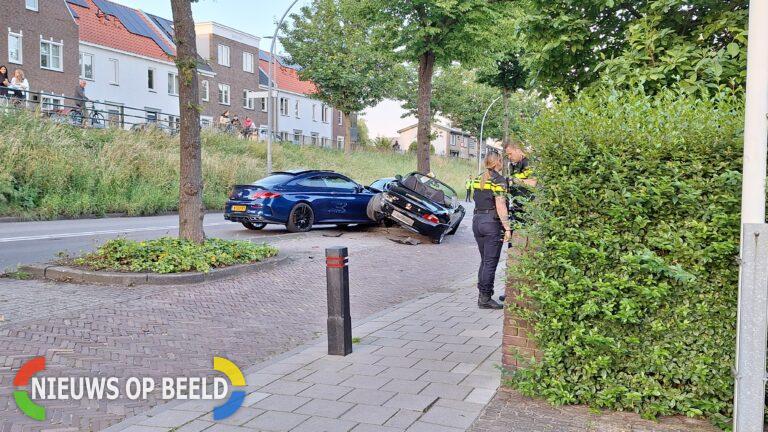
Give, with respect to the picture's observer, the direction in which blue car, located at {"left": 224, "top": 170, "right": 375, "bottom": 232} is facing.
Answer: facing away from the viewer and to the right of the viewer

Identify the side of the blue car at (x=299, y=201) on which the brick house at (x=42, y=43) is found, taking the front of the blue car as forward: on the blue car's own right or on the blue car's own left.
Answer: on the blue car's own left

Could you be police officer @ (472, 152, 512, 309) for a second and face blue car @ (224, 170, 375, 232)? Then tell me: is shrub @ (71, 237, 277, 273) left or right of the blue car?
left

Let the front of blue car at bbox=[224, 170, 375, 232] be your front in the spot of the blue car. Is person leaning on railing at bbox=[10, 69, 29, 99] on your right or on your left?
on your left

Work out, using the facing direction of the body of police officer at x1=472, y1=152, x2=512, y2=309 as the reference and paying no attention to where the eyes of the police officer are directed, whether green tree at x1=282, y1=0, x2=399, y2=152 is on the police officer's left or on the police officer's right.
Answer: on the police officer's left

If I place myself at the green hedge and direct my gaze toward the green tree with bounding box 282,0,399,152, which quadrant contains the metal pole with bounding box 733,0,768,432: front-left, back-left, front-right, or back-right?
back-right

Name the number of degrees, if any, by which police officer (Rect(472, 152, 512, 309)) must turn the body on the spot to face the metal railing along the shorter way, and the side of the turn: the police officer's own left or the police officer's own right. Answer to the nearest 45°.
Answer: approximately 90° to the police officer's own left
